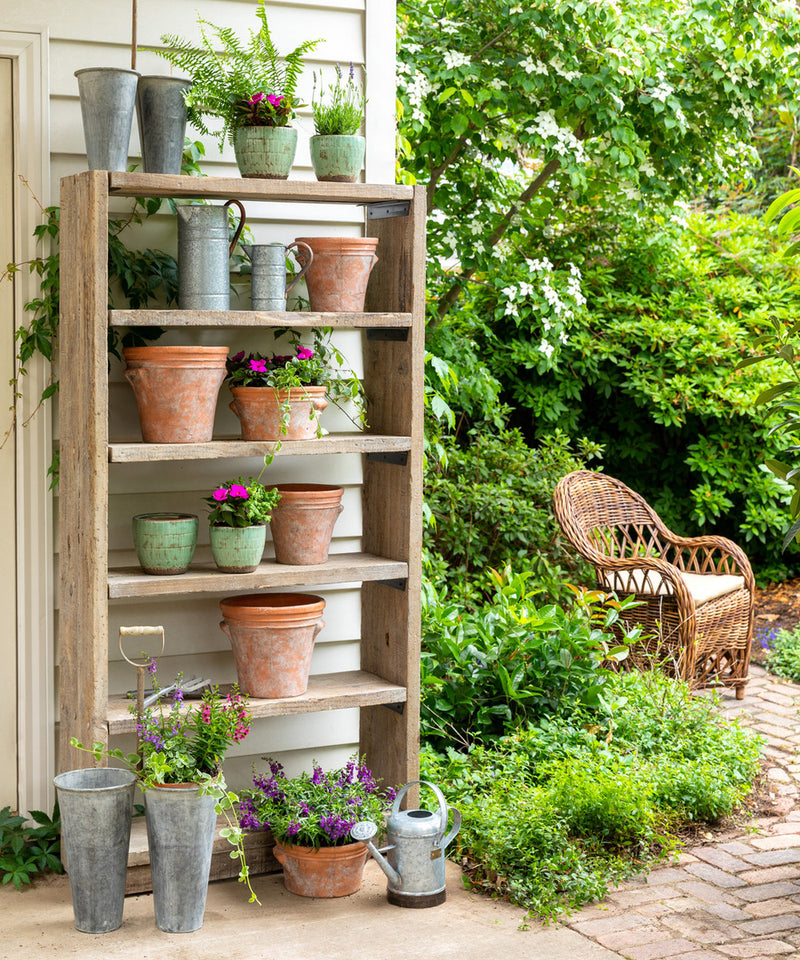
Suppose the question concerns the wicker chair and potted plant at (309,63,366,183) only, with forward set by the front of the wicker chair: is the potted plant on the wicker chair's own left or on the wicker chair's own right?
on the wicker chair's own right

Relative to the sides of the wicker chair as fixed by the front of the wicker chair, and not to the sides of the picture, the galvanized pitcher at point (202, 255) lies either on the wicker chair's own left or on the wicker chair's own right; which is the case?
on the wicker chair's own right

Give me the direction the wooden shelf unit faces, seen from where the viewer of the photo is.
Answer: facing the viewer and to the right of the viewer

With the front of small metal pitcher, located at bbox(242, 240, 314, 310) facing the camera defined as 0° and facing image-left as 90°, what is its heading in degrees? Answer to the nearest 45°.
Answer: approximately 90°

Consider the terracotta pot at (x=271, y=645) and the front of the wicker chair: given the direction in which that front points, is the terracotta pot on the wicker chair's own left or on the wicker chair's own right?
on the wicker chair's own right

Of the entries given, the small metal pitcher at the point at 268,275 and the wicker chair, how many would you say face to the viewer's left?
1

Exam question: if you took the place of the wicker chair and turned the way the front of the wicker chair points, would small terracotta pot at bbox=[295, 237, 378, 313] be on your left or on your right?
on your right

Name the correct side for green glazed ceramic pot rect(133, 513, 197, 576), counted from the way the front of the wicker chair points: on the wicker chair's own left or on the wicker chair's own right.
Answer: on the wicker chair's own right
